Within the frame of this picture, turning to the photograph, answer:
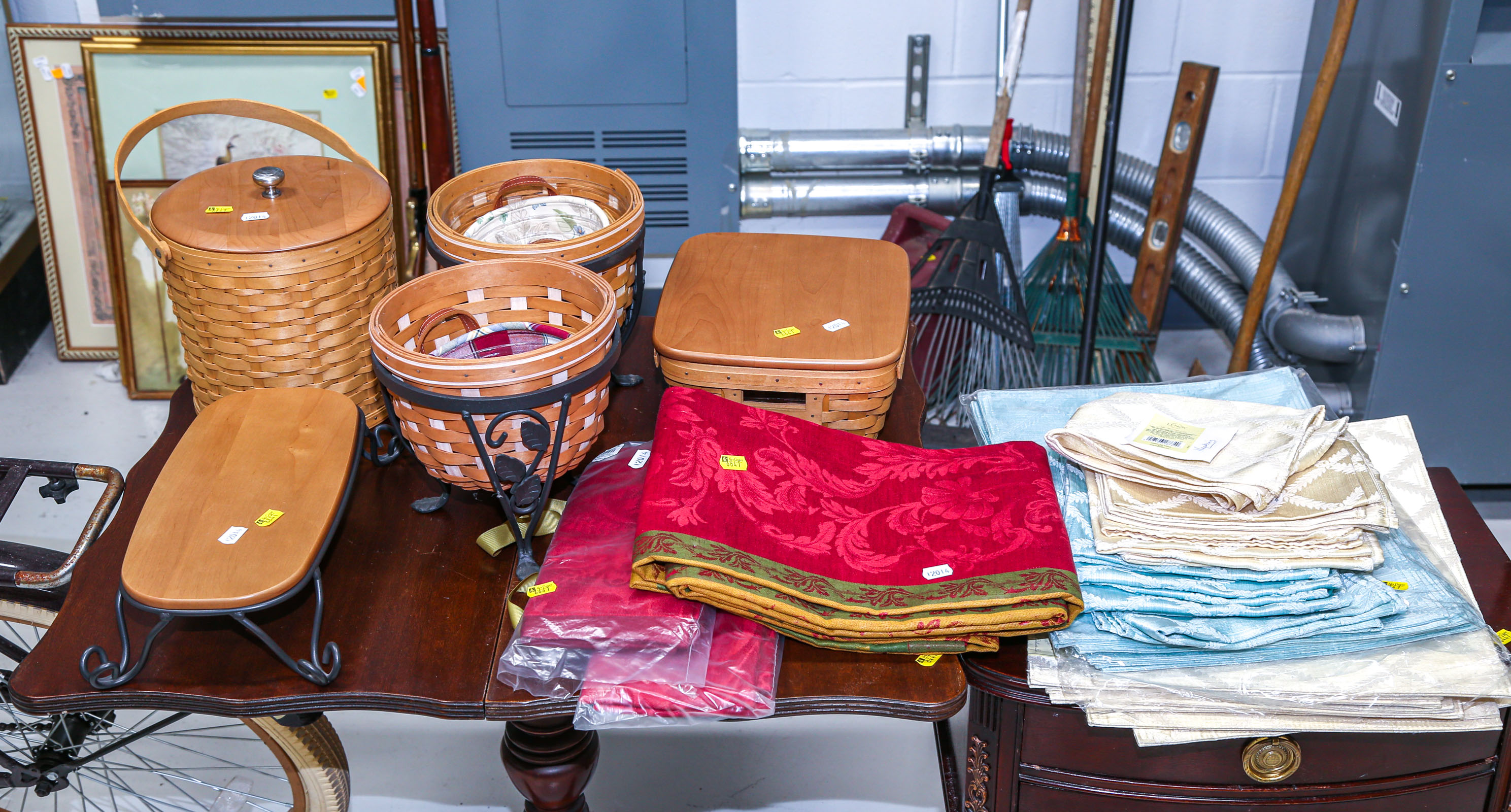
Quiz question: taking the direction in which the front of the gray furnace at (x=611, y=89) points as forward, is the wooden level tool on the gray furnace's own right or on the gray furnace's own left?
on the gray furnace's own left

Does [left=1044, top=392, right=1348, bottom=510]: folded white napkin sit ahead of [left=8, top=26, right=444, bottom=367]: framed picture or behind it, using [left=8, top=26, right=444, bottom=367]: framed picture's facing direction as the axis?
ahead

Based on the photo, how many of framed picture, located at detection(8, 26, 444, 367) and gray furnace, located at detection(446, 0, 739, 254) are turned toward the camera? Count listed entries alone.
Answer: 2

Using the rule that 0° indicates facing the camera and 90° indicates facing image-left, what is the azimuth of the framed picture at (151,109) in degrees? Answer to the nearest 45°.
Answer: approximately 0°

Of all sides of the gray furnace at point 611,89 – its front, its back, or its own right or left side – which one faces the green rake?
left

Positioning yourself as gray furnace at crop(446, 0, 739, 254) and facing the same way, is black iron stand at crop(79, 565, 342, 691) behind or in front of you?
in front

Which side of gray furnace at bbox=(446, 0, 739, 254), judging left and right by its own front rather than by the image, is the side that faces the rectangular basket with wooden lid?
front

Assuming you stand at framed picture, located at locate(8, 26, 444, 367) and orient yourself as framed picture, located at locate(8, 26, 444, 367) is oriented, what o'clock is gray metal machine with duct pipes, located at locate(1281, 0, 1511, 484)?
The gray metal machine with duct pipes is roughly at 10 o'clock from the framed picture.

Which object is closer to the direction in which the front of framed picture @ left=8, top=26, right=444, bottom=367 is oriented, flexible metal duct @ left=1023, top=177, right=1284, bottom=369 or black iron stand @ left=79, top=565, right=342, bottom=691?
the black iron stand

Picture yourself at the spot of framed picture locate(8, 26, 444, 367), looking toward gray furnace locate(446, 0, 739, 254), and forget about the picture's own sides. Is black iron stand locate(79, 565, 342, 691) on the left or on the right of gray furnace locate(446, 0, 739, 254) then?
right

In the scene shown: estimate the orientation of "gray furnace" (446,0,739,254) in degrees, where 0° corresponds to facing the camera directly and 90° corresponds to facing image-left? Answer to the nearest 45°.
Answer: approximately 0°
